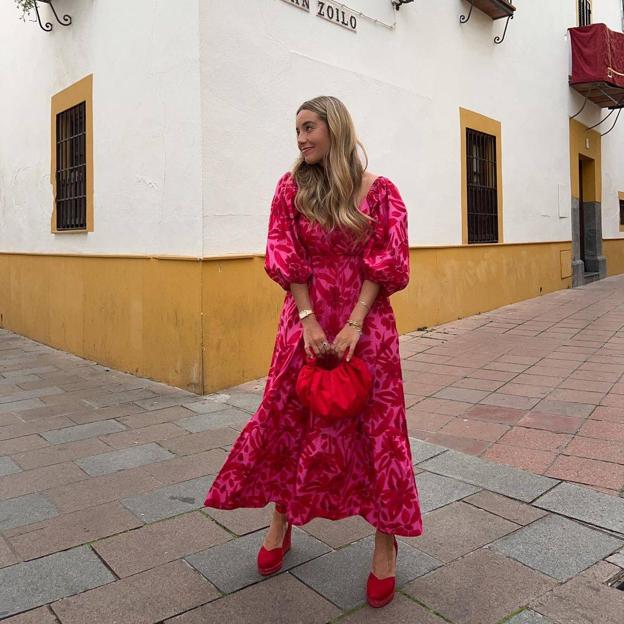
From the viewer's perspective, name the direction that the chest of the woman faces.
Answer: toward the camera

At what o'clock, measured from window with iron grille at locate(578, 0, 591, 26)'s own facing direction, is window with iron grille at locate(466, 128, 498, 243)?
window with iron grille at locate(466, 128, 498, 243) is roughly at 2 o'clock from window with iron grille at locate(578, 0, 591, 26).

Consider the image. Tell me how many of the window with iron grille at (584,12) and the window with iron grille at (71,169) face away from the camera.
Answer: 0

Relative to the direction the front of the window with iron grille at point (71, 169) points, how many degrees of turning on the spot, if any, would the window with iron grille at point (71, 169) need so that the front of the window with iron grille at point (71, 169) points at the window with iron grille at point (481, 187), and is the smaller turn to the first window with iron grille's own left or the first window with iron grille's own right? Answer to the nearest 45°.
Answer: approximately 135° to the first window with iron grille's own left

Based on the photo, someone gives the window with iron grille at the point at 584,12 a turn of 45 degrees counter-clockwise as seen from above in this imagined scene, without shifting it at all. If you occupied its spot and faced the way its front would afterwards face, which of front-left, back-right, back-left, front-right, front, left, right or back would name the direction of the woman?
right

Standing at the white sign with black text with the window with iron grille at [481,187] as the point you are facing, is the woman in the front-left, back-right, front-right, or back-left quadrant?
back-right

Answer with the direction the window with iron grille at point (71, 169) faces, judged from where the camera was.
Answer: facing the viewer and to the left of the viewer

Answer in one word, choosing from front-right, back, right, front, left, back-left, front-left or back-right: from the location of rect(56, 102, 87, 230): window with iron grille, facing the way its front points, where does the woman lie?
front-left

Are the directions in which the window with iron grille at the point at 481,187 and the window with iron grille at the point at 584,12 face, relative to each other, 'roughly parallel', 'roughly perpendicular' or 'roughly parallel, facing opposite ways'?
roughly parallel

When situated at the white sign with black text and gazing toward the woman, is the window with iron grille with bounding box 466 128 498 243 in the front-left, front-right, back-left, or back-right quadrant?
back-left

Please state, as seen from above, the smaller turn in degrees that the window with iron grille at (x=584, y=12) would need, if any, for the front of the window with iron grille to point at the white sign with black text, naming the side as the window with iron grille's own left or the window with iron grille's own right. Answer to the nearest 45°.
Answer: approximately 45° to the window with iron grille's own right

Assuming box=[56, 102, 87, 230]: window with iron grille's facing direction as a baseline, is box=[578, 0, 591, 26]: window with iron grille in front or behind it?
behind

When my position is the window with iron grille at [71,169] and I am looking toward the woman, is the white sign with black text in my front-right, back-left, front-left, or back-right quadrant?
front-left

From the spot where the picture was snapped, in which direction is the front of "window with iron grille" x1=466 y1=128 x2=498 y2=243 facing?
facing the viewer and to the right of the viewer

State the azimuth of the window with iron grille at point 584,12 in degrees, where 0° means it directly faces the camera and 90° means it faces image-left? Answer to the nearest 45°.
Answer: approximately 315°

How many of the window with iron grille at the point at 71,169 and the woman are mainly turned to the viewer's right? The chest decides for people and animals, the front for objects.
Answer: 0
